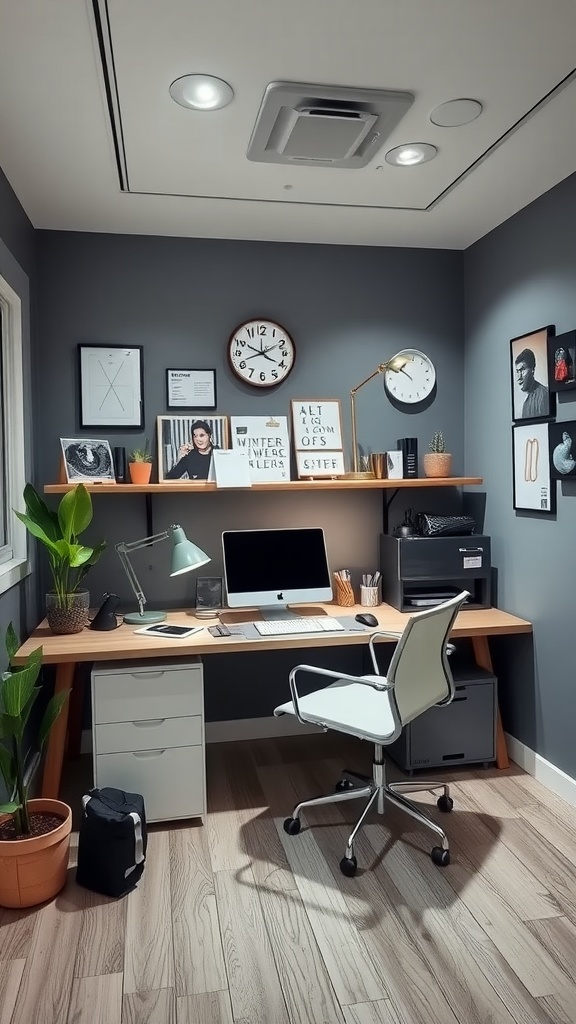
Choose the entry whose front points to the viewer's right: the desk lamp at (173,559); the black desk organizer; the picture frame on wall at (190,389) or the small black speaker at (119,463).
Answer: the desk lamp

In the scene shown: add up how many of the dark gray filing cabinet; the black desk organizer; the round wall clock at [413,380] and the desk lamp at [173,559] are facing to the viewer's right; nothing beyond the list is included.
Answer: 1

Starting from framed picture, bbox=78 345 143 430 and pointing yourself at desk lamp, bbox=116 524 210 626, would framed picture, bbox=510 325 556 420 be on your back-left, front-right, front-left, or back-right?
front-left

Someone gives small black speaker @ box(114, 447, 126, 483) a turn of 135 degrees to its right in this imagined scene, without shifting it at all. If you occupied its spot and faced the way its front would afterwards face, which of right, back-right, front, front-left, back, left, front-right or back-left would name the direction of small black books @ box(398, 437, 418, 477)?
back-right

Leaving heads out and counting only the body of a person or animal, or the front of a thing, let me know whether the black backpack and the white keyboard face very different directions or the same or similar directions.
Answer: same or similar directions

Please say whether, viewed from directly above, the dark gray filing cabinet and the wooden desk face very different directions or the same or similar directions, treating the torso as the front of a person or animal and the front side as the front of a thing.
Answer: same or similar directions

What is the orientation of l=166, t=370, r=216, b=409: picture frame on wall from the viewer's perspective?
toward the camera

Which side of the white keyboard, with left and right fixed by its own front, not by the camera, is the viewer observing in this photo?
front

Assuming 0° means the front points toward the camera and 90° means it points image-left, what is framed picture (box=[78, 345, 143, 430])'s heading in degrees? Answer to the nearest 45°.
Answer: approximately 0°

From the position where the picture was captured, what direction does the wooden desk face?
facing the viewer

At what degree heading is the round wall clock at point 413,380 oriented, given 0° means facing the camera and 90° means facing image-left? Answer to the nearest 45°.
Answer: approximately 0°
